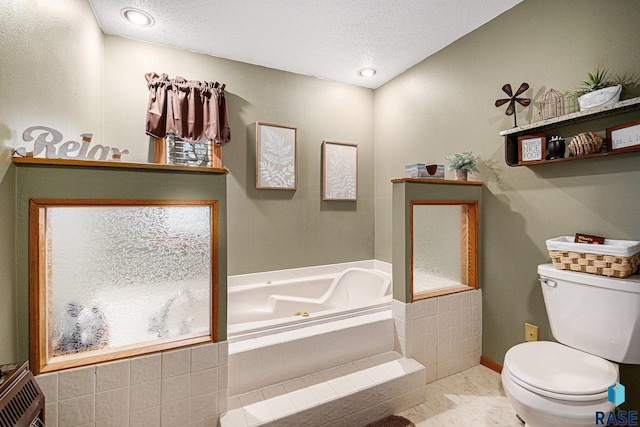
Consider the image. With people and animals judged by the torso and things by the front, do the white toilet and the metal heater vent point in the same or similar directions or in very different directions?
very different directions

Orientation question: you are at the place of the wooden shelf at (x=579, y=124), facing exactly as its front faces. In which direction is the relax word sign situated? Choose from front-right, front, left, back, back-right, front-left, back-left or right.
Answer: front

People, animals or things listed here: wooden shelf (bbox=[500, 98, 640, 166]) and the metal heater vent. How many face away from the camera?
0

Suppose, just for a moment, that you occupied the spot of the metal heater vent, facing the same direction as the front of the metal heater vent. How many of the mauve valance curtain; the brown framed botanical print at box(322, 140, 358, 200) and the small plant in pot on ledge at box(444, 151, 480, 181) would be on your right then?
0

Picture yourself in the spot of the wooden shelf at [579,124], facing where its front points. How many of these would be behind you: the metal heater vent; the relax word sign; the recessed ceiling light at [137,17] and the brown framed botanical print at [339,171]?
0

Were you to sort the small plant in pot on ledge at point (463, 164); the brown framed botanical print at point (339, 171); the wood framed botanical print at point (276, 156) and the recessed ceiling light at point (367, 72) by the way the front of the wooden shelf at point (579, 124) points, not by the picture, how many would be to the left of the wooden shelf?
0

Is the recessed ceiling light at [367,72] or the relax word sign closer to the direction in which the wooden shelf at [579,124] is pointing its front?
the relax word sign

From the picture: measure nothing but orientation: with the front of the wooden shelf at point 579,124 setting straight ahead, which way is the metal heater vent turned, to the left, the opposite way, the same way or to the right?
the opposite way

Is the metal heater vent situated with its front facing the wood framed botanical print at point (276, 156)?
no

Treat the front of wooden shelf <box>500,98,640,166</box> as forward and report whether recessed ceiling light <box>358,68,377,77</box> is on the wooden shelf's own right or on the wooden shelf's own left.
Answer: on the wooden shelf's own right

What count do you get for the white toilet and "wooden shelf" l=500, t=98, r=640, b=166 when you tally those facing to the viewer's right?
0

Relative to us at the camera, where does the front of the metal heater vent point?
facing the viewer and to the right of the viewer

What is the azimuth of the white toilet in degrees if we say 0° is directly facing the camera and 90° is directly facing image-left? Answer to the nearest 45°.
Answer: approximately 45°

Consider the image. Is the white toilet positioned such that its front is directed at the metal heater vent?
yes

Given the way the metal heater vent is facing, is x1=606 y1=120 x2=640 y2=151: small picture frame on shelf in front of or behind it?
in front

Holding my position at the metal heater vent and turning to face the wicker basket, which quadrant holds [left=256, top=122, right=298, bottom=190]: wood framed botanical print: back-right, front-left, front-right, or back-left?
front-left
